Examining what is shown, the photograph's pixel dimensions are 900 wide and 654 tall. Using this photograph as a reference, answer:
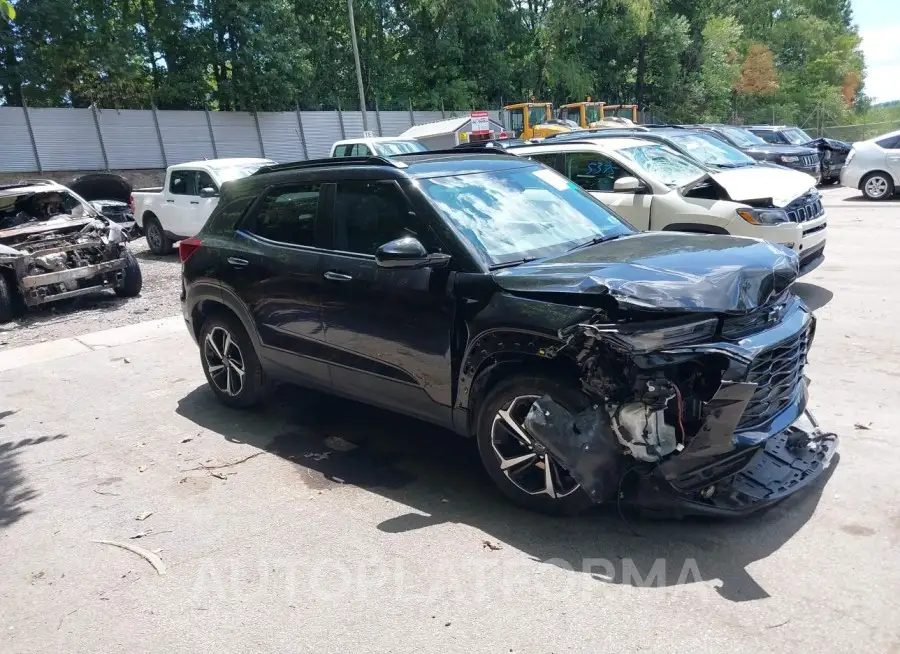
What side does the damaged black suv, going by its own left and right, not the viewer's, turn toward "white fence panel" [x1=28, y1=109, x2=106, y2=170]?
back

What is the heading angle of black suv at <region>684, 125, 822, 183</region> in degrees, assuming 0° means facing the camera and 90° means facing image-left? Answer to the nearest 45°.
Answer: approximately 315°

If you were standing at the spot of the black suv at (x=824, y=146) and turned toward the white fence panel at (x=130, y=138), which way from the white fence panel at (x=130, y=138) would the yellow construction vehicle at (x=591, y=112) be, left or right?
right

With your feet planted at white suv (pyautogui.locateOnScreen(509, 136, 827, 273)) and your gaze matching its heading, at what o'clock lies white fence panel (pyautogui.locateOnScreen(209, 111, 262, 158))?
The white fence panel is roughly at 6 o'clock from the white suv.

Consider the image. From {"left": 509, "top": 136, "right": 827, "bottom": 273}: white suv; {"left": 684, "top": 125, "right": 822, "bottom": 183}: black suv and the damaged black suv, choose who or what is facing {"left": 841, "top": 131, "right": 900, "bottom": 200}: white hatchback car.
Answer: the black suv

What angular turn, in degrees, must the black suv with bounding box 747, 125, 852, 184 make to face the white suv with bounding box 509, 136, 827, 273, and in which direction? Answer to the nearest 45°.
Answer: approximately 45° to its right

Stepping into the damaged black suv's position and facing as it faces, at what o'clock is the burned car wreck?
The burned car wreck is roughly at 6 o'clock from the damaged black suv.

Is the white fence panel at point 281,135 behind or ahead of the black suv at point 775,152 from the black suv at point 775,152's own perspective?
behind

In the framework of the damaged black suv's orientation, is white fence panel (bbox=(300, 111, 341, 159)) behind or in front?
behind

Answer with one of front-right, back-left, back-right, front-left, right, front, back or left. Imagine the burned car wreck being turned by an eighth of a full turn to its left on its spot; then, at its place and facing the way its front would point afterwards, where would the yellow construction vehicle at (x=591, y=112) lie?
front-left
